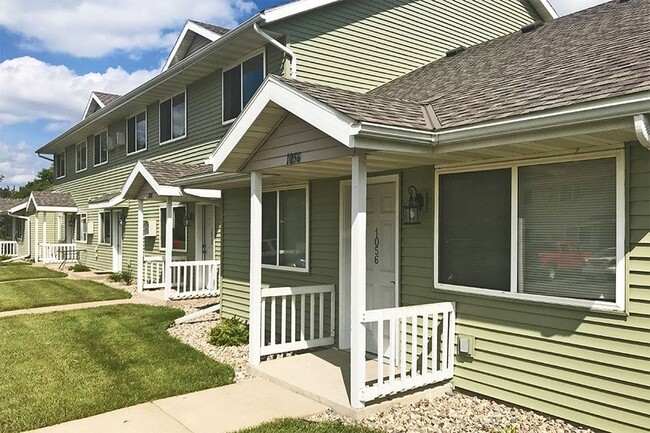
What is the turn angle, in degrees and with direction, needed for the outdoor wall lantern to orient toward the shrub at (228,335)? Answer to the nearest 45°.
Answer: approximately 90° to its right

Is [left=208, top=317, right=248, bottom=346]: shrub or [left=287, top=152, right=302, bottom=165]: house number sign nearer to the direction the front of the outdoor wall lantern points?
the house number sign

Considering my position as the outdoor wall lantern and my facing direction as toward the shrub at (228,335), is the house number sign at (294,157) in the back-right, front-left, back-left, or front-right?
front-left

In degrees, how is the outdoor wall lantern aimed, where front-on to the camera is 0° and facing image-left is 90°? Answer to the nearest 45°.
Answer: approximately 45°

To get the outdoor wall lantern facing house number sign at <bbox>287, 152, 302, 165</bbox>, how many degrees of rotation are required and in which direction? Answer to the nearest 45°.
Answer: approximately 45° to its right

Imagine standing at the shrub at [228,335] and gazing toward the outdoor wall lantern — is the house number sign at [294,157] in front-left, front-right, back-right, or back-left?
front-right
